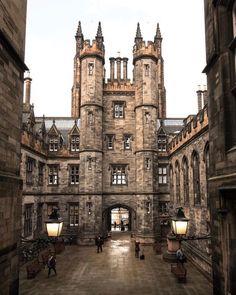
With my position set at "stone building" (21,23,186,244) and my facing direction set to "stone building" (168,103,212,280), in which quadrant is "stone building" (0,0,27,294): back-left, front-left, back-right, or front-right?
front-right

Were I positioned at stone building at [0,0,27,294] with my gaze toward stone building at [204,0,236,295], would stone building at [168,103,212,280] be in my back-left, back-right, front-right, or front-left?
front-left

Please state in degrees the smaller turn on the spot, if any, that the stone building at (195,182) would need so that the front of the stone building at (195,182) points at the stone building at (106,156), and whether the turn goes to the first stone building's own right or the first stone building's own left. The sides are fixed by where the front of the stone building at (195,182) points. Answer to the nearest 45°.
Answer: approximately 45° to the first stone building's own right

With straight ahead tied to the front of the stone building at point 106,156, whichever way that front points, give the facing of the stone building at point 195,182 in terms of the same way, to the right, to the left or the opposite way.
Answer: to the right

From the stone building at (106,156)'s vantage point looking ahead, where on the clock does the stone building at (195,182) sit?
the stone building at (195,182) is roughly at 11 o'clock from the stone building at (106,156).

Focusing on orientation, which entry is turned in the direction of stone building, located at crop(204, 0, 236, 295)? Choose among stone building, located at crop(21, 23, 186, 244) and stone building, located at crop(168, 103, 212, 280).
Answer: stone building, located at crop(21, 23, 186, 244)

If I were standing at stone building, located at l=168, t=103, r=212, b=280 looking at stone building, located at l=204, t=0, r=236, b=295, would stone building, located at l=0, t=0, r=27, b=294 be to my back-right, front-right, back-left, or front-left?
front-right

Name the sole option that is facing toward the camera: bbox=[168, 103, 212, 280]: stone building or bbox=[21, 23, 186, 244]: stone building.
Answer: bbox=[21, 23, 186, 244]: stone building

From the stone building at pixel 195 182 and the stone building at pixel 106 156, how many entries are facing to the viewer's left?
1

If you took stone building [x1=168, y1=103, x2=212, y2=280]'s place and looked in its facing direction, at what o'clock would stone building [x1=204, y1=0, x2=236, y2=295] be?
stone building [x1=204, y1=0, x2=236, y2=295] is roughly at 9 o'clock from stone building [x1=168, y1=103, x2=212, y2=280].

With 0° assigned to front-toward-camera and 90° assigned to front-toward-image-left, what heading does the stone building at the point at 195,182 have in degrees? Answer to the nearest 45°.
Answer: approximately 90°

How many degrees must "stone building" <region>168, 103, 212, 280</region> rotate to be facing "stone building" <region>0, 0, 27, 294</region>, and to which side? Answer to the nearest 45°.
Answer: approximately 90° to its left

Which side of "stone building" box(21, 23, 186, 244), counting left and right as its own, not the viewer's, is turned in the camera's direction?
front

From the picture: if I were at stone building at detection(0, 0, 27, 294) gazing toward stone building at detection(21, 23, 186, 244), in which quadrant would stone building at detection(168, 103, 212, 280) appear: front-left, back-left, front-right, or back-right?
front-right

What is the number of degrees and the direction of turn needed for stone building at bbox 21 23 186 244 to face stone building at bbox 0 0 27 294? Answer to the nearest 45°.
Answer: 0° — it already faces it

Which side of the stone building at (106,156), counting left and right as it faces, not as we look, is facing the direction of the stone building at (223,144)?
front
